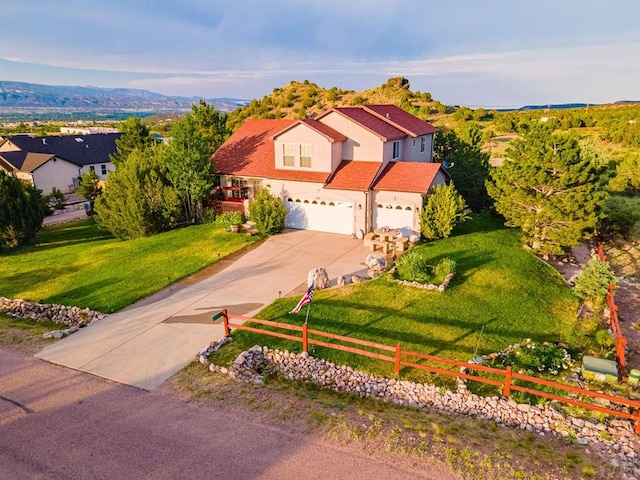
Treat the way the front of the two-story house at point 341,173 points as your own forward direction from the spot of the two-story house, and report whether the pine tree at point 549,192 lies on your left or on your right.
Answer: on your left

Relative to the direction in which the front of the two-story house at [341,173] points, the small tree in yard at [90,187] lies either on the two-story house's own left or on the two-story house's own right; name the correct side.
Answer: on the two-story house's own right

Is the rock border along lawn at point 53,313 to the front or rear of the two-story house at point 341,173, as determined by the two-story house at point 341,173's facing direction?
to the front

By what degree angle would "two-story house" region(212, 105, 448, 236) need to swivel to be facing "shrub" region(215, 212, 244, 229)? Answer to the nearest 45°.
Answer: approximately 45° to its right

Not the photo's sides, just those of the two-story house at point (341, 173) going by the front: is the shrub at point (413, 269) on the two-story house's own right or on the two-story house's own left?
on the two-story house's own left

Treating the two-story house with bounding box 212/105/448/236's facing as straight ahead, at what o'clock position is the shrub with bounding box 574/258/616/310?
The shrub is roughly at 9 o'clock from the two-story house.

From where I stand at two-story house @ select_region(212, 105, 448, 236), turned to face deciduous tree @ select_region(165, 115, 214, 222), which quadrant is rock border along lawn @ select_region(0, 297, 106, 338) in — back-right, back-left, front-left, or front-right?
front-left

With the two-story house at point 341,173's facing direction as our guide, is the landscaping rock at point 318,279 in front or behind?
in front

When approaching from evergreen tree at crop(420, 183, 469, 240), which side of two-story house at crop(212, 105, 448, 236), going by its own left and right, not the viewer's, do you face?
left

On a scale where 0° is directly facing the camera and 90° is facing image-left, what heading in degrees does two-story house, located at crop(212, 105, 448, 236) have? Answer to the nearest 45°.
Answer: approximately 45°

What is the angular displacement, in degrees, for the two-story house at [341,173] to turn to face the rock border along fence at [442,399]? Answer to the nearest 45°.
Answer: approximately 45° to its left
